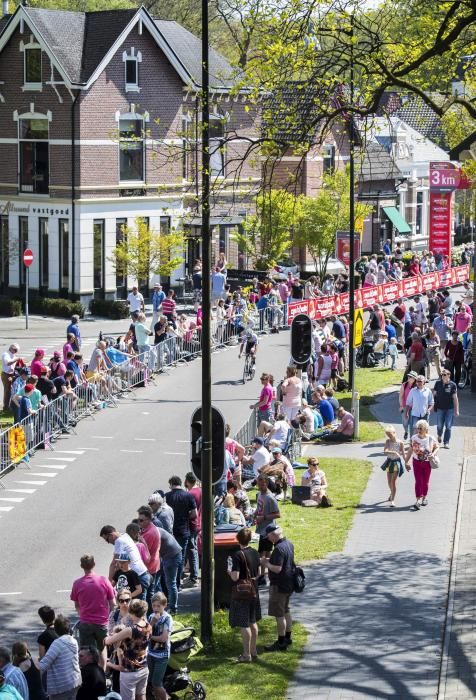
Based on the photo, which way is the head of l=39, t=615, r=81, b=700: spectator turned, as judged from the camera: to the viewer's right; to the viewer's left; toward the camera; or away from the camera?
away from the camera

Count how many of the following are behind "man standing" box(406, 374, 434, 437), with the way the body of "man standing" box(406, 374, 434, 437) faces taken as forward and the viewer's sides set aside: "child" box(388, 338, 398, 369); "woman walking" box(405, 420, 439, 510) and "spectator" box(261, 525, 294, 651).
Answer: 1

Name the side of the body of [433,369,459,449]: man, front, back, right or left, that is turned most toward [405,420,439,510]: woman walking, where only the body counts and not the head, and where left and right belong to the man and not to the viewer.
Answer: front

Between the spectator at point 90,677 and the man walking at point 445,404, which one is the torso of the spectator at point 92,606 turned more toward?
the man walking

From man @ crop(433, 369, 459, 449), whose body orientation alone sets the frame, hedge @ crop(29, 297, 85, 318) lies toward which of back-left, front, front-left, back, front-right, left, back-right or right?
back-right

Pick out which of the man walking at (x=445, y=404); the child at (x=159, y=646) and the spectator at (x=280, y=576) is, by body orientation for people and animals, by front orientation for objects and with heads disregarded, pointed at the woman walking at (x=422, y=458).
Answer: the man walking

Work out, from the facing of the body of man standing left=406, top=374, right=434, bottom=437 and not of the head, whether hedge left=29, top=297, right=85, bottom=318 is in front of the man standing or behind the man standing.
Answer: behind

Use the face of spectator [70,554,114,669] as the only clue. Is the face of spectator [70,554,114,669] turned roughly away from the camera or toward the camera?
away from the camera

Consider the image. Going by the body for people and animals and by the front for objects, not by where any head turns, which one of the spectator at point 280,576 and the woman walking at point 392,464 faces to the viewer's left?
the spectator

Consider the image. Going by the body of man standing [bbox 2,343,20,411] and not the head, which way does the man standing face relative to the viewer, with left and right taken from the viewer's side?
facing to the right of the viewer

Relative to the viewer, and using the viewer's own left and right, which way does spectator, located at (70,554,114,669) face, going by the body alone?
facing away from the viewer
